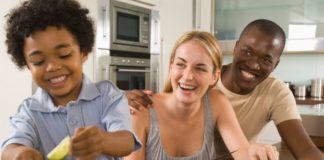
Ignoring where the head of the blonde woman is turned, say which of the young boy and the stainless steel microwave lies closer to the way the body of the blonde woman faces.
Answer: the young boy

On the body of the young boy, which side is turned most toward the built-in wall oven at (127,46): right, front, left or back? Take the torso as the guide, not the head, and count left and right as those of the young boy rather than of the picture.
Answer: back

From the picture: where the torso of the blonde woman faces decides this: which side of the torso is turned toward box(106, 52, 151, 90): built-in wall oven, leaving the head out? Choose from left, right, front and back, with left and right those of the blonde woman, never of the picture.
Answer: back

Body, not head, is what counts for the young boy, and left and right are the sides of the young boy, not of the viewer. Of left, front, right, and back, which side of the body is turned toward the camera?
front

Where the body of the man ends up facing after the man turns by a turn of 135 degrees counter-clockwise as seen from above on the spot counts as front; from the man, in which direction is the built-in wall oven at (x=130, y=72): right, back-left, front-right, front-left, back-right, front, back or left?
back-left

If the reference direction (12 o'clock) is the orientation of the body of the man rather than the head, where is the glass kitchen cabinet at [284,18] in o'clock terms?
The glass kitchen cabinet is roughly at 5 o'clock from the man.

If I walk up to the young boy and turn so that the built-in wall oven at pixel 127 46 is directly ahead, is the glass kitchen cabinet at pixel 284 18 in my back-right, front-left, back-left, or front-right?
front-right

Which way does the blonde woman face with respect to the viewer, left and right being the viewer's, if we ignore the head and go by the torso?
facing the viewer

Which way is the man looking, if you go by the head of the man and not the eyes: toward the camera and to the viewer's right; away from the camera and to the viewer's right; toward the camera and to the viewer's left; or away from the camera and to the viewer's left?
toward the camera and to the viewer's left

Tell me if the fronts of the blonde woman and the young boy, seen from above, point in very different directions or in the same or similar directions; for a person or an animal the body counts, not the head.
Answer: same or similar directions

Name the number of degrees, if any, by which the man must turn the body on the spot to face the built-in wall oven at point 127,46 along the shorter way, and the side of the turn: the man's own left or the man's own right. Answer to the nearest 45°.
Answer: approximately 90° to the man's own right

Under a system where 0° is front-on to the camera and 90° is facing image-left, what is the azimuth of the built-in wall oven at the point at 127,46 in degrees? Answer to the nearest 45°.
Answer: approximately 315°

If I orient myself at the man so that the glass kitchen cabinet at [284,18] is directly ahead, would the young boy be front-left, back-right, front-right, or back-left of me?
back-left
